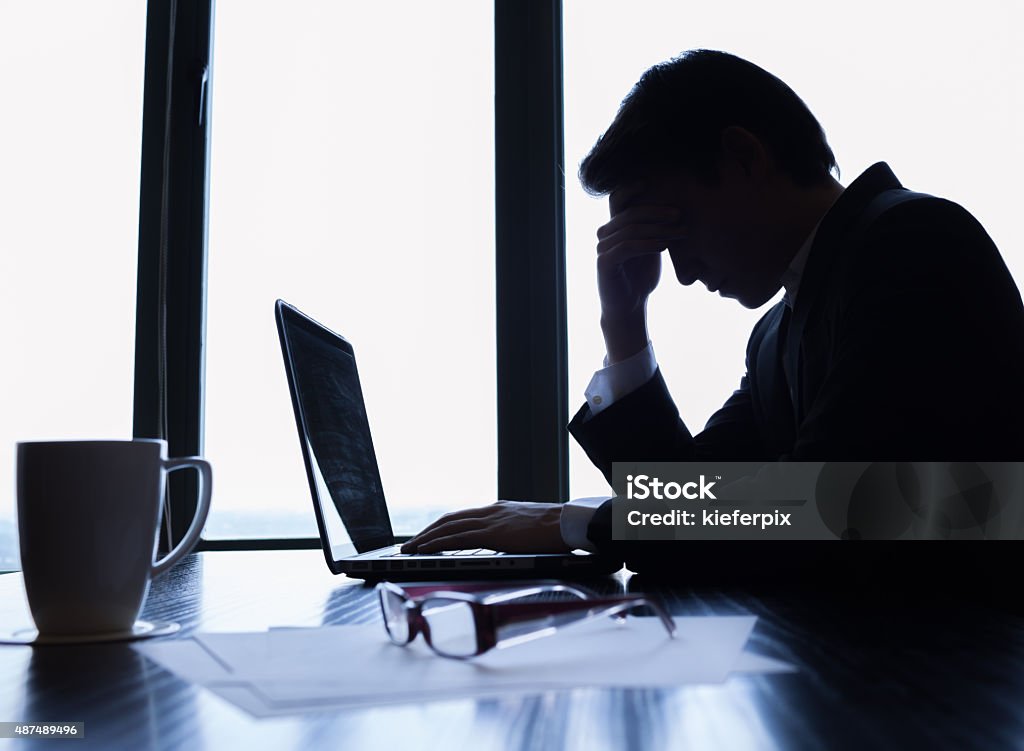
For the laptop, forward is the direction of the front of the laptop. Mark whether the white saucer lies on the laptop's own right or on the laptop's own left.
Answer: on the laptop's own right

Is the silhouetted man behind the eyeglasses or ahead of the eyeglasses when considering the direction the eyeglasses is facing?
behind

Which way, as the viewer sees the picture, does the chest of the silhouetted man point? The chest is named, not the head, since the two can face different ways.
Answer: to the viewer's left

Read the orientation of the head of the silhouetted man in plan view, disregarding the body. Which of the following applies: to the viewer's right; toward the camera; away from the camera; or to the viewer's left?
to the viewer's left

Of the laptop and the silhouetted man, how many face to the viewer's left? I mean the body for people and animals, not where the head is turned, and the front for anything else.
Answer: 1

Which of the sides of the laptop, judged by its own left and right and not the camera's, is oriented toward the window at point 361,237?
left

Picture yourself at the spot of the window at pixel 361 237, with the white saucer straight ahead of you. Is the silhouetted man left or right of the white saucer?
left

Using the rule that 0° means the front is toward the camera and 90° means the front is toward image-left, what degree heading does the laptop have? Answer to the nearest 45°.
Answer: approximately 270°

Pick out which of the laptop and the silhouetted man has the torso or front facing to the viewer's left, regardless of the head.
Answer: the silhouetted man

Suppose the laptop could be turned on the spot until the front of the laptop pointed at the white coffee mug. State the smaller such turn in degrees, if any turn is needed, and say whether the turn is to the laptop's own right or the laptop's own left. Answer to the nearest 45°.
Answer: approximately 90° to the laptop's own right
